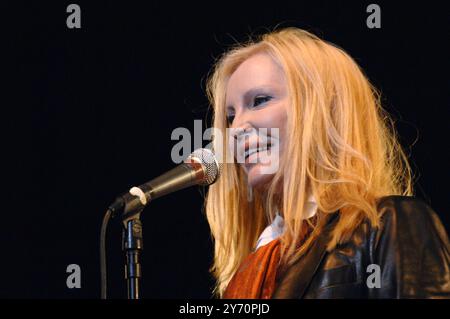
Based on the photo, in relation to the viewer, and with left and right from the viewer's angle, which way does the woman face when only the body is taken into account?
facing the viewer and to the left of the viewer

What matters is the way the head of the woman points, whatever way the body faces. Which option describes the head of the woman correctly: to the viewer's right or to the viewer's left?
to the viewer's left

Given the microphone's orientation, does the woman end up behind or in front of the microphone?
in front

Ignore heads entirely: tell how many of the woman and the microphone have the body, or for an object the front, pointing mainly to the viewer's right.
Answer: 1

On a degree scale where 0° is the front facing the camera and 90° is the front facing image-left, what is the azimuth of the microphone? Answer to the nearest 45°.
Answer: approximately 270°

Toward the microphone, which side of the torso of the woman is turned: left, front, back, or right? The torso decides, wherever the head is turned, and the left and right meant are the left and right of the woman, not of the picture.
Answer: front

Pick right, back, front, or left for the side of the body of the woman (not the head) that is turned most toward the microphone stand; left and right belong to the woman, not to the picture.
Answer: front

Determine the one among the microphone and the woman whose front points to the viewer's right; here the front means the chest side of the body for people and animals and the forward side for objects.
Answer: the microphone
